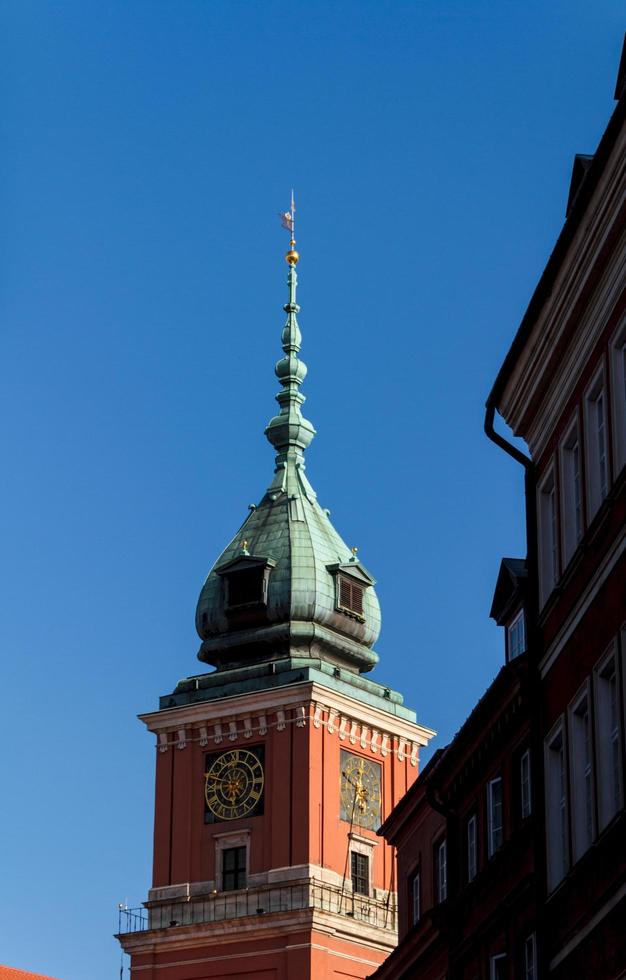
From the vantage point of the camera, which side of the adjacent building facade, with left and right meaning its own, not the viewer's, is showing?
left
